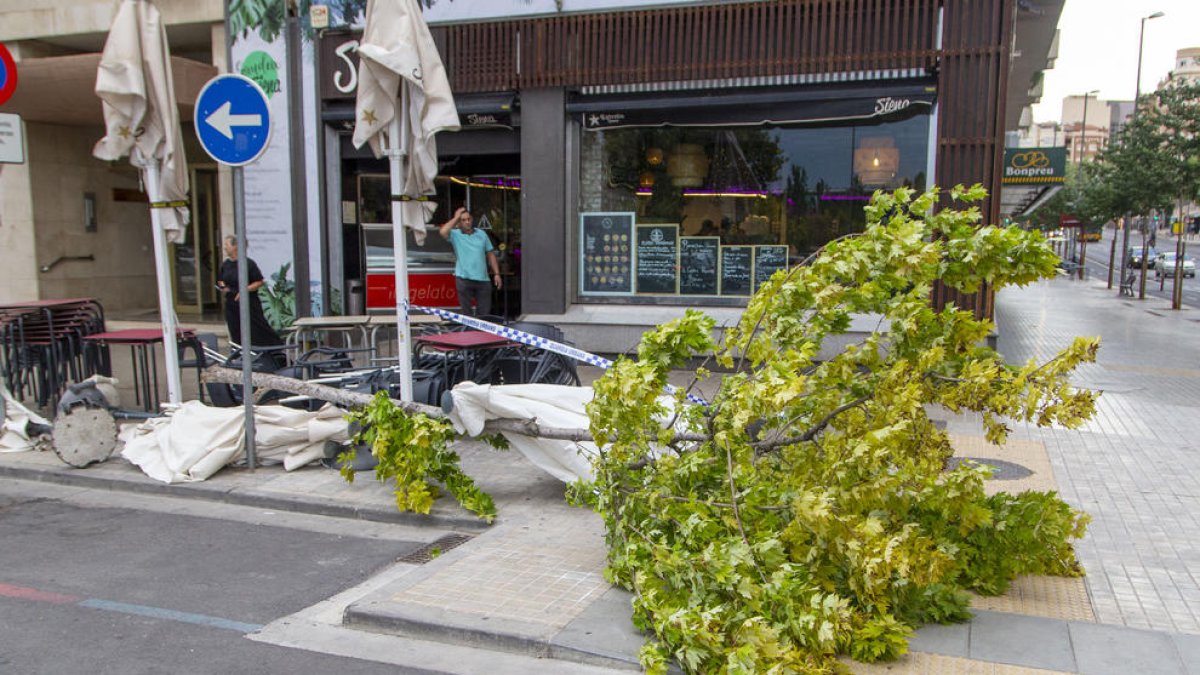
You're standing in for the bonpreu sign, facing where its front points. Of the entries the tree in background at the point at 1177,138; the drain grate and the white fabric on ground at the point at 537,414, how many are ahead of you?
2

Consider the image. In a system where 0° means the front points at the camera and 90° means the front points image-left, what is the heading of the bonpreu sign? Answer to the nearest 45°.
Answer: approximately 0°

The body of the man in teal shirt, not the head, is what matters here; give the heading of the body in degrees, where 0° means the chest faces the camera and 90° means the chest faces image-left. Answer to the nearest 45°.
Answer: approximately 0°

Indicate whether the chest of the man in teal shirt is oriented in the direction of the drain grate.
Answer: yes

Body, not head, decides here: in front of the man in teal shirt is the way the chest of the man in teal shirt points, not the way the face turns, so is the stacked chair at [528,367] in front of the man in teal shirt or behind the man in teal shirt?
in front

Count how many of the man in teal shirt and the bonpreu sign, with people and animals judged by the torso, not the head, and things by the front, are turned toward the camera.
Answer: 2

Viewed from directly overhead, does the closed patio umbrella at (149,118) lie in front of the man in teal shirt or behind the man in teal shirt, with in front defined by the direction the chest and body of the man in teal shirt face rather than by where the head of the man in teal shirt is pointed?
in front

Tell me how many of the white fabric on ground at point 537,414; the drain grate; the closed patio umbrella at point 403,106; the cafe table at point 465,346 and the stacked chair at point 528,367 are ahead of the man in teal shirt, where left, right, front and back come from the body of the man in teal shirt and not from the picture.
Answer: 5
